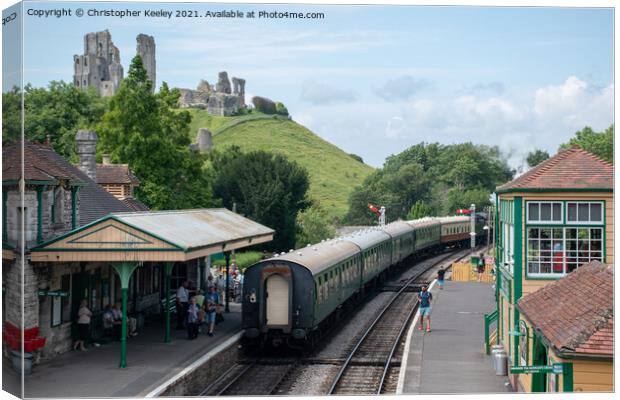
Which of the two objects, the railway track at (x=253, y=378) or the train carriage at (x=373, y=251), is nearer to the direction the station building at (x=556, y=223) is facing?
the railway track

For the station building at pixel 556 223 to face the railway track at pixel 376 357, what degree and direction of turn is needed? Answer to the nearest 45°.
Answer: approximately 45° to its right

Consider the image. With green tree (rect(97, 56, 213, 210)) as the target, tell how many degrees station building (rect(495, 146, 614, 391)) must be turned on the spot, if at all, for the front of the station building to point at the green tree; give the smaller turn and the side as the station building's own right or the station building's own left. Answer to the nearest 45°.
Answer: approximately 45° to the station building's own right

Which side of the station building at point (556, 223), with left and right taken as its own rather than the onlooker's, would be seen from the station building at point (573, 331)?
left

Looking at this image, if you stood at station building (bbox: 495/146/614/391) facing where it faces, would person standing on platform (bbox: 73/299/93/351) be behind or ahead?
ahead

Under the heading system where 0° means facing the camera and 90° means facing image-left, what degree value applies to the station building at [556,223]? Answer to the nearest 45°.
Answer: approximately 90°

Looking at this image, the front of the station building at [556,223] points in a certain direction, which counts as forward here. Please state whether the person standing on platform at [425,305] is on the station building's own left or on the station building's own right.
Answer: on the station building's own right

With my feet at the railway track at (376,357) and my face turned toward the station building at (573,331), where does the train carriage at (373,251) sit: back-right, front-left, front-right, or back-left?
back-left
